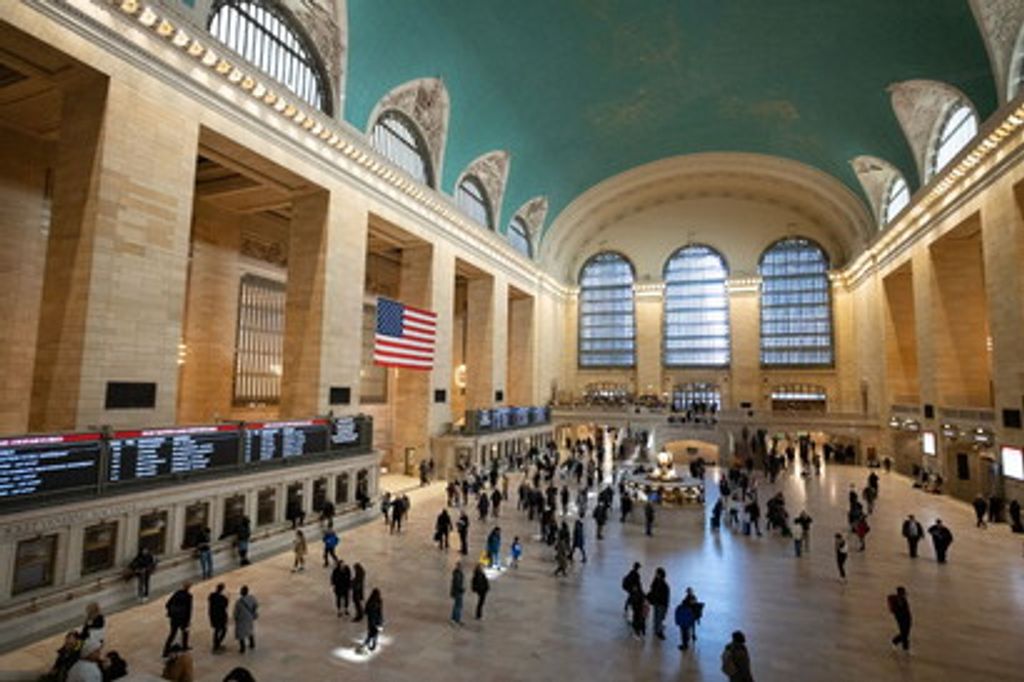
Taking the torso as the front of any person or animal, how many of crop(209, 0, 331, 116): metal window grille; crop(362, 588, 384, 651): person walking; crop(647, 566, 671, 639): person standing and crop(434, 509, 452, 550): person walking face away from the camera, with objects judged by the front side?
3

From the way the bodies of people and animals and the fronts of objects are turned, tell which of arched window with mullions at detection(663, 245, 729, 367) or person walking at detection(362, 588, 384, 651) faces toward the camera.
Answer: the arched window with mullions

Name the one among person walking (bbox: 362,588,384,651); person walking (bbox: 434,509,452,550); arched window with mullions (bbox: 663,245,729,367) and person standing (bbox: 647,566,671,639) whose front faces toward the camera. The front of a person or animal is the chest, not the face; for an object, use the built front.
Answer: the arched window with mullions

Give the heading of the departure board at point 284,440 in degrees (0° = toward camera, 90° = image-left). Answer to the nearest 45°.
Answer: approximately 315°

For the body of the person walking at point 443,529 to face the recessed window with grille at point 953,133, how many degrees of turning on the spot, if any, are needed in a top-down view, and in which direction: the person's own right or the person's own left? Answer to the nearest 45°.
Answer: approximately 90° to the person's own right

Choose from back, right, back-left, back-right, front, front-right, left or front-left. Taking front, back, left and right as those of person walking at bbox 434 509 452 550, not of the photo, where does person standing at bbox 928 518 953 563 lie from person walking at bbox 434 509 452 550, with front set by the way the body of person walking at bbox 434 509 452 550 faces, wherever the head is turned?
right

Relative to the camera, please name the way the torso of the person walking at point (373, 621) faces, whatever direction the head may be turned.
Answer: away from the camera

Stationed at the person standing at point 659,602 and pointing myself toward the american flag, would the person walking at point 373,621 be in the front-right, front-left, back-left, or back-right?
front-left

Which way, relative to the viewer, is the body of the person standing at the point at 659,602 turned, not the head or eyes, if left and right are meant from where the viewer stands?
facing away from the viewer

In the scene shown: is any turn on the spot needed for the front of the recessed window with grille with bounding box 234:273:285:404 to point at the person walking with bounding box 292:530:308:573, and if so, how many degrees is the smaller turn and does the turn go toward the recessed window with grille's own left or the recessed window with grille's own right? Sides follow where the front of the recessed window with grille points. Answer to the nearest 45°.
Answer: approximately 45° to the recessed window with grille's own right

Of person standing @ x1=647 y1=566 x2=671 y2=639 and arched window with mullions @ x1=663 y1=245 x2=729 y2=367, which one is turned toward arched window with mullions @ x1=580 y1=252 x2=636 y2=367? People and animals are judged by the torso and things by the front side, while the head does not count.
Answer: the person standing

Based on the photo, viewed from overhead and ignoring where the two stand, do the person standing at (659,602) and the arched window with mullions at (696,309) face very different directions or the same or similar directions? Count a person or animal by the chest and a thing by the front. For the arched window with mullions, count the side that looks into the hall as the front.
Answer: very different directions

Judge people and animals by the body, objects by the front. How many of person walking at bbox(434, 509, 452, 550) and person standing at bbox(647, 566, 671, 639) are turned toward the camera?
0

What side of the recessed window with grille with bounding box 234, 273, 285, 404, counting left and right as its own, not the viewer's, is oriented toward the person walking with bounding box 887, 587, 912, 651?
front

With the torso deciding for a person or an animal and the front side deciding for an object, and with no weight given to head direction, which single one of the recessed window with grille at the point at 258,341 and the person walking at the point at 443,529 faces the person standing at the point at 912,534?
the recessed window with grille

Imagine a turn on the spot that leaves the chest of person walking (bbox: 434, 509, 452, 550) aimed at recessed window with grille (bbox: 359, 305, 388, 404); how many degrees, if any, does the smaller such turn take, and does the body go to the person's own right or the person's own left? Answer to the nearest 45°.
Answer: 0° — they already face it

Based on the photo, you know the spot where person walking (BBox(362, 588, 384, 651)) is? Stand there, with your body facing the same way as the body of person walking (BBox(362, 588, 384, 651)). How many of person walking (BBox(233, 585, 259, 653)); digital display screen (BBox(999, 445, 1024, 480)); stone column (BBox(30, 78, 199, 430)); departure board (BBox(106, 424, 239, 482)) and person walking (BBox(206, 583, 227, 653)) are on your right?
1

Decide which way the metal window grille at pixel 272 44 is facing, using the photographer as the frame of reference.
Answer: facing the viewer and to the right of the viewer

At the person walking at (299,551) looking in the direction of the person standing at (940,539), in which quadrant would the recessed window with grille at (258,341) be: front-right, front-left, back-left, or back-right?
back-left

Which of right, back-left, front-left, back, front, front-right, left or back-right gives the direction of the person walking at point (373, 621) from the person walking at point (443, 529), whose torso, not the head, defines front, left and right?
back
